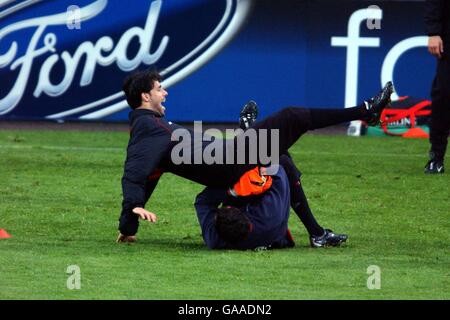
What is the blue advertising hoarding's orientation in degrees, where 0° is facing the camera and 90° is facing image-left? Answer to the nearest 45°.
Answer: approximately 0°

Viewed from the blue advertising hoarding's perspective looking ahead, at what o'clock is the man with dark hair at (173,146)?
The man with dark hair is roughly at 12 o'clock from the blue advertising hoarding.

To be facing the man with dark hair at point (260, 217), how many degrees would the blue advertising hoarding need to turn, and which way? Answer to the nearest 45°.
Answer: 0° — it already faces them

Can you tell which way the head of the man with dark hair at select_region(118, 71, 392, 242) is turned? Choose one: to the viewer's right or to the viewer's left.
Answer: to the viewer's right
